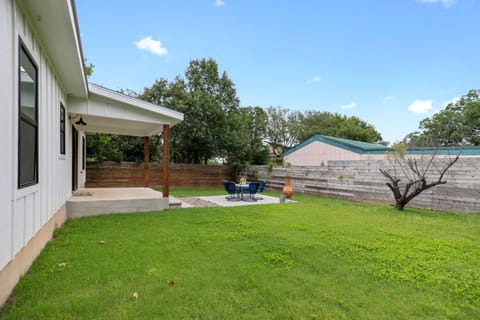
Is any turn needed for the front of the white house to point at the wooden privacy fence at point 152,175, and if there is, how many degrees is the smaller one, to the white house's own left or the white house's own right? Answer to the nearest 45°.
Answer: approximately 90° to the white house's own left

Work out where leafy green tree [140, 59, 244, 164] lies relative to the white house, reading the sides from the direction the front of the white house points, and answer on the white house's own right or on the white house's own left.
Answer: on the white house's own left

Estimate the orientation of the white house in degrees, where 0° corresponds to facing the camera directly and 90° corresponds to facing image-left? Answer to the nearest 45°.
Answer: approximately 270°

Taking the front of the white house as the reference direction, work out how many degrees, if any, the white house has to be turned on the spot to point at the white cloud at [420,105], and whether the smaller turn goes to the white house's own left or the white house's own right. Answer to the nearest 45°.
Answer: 0° — it already faces it

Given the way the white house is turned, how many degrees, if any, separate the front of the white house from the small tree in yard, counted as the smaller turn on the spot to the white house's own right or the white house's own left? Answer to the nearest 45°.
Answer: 0° — it already faces it

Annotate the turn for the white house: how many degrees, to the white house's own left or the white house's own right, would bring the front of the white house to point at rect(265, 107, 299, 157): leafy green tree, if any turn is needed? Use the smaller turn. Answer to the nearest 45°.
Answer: approximately 45° to the white house's own left
